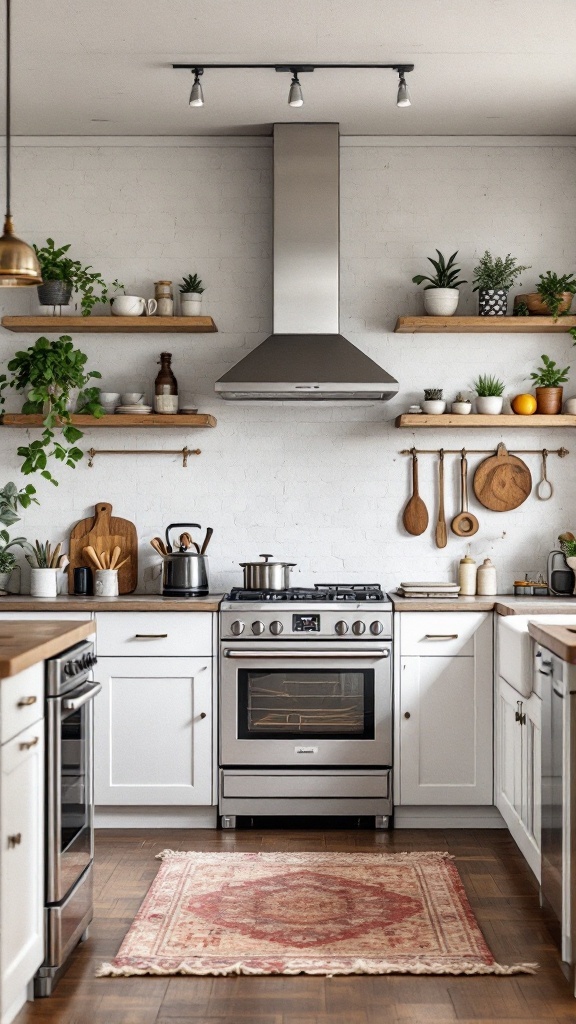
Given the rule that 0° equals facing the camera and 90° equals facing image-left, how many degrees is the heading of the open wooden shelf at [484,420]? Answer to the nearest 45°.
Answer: approximately 0°

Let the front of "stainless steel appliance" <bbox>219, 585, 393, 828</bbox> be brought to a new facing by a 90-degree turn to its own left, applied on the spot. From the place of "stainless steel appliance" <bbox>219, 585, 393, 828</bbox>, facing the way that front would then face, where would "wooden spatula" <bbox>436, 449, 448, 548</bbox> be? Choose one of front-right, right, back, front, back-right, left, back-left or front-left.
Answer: front-left

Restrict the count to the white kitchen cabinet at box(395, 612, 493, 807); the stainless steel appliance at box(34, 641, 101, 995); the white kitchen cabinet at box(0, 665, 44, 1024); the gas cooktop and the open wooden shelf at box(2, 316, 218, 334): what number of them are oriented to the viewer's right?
2

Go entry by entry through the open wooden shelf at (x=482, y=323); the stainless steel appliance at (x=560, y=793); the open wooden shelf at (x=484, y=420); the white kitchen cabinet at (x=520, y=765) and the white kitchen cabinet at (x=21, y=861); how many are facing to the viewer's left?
2

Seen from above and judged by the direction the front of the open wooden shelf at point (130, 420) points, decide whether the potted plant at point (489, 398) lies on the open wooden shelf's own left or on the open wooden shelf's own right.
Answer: on the open wooden shelf's own left

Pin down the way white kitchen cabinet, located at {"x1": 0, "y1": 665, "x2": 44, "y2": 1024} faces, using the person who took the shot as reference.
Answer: facing to the right of the viewer

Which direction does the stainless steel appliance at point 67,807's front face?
to the viewer's right

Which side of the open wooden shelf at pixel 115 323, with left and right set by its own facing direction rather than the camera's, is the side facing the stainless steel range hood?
left

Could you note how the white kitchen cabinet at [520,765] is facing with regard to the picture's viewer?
facing to the left of the viewer

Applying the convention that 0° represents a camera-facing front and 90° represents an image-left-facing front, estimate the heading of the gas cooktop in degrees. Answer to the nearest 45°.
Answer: approximately 0°

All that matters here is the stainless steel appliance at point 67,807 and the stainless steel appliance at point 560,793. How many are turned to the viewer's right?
1

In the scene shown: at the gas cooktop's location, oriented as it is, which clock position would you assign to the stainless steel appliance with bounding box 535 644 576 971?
The stainless steel appliance is roughly at 11 o'clock from the gas cooktop.

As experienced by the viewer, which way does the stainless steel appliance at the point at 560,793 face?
facing to the left of the viewer
